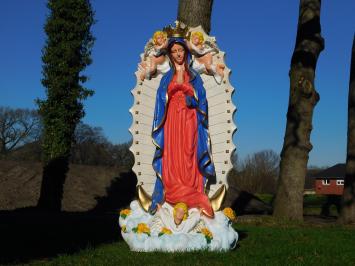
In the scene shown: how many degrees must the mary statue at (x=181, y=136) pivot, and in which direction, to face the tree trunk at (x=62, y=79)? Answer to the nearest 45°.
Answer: approximately 135° to its right

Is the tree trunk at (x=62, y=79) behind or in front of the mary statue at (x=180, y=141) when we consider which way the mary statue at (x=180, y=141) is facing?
behind

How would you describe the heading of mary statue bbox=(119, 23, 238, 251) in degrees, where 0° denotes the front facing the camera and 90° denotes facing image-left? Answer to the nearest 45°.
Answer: approximately 0°
